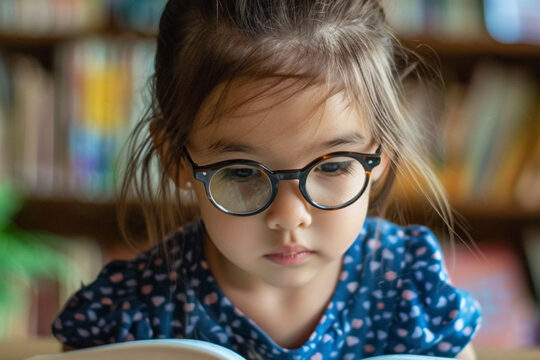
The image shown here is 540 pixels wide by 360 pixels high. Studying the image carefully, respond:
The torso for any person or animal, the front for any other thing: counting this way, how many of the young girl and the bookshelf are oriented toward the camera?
2

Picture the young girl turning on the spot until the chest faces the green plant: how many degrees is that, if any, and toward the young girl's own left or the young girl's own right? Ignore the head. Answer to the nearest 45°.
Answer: approximately 135° to the young girl's own right

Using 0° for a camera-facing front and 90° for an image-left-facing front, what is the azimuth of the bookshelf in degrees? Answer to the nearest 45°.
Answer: approximately 0°

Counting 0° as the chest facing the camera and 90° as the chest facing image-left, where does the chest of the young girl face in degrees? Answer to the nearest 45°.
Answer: approximately 0°

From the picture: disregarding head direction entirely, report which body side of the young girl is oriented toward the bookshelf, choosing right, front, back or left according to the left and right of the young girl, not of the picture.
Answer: back
